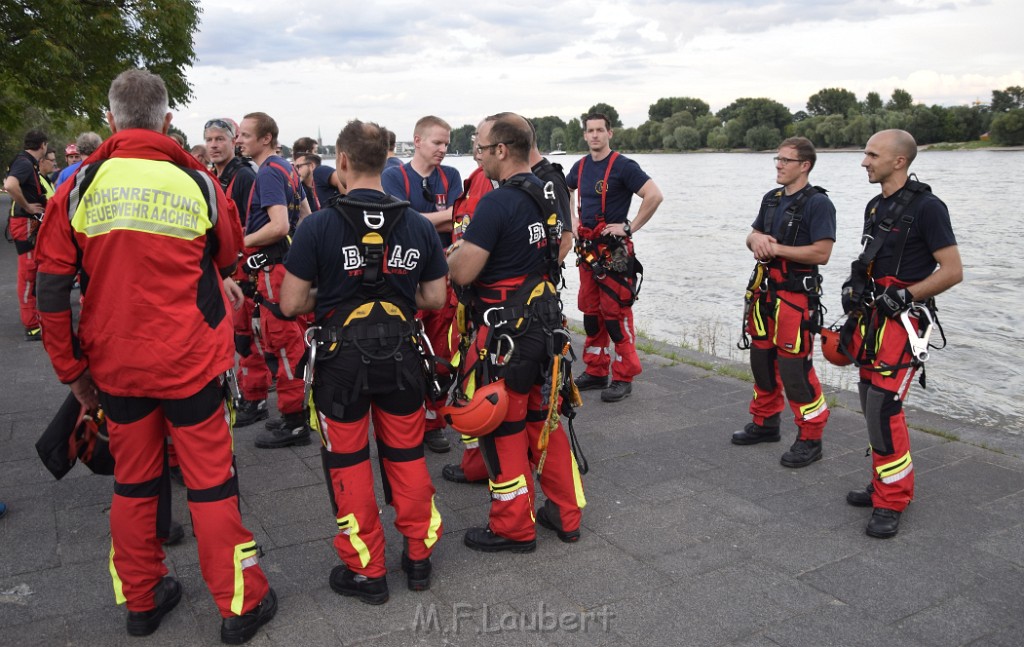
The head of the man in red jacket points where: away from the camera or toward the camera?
away from the camera

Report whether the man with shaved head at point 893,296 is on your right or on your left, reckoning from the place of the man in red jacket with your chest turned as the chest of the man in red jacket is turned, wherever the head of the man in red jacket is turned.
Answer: on your right

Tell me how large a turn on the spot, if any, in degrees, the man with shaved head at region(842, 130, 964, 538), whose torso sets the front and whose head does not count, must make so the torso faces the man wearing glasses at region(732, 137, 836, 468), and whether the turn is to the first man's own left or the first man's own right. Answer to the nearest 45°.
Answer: approximately 90° to the first man's own right

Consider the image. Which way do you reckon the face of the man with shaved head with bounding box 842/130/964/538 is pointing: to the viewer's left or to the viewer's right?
to the viewer's left

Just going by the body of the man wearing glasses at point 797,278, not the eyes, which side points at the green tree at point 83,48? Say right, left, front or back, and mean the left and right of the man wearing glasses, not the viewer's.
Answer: right

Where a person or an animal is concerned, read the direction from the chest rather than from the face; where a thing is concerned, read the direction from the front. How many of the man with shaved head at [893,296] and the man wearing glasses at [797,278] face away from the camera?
0

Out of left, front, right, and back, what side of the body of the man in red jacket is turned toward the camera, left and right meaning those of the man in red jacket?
back

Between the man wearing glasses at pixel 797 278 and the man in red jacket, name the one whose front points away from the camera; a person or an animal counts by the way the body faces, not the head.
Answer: the man in red jacket

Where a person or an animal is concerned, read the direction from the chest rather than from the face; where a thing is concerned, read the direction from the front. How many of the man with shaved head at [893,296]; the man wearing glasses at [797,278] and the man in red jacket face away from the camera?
1

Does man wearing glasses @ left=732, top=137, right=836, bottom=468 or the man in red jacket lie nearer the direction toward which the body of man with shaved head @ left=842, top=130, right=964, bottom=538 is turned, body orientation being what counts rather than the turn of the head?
the man in red jacket

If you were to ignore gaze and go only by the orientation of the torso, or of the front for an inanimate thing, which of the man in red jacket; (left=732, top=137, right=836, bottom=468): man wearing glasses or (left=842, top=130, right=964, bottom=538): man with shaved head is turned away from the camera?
the man in red jacket

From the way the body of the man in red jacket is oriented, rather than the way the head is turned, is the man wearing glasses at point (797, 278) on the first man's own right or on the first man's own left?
on the first man's own right

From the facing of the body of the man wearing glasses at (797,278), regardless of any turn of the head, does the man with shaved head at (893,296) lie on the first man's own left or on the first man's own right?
on the first man's own left

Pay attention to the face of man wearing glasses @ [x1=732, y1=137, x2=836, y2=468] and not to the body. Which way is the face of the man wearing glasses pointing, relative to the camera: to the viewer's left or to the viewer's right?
to the viewer's left
